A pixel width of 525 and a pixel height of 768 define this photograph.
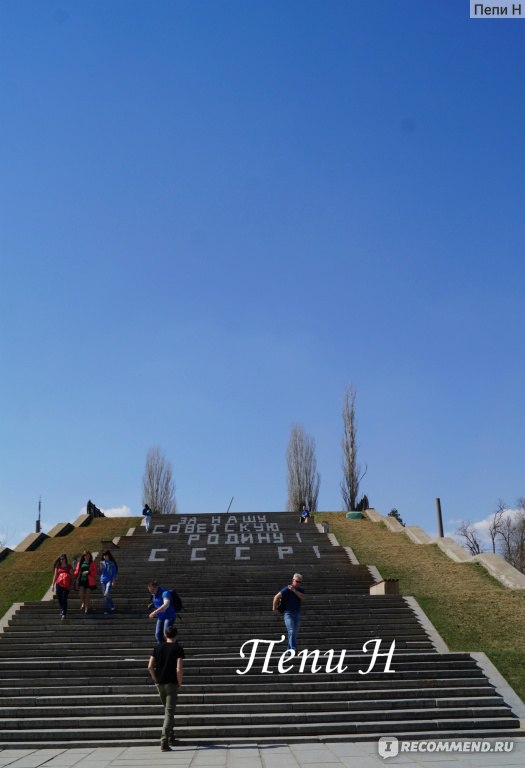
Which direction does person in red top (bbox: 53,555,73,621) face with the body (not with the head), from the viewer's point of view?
toward the camera

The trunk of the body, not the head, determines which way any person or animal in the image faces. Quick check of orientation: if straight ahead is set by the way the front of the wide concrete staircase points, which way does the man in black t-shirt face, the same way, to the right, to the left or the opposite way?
the opposite way

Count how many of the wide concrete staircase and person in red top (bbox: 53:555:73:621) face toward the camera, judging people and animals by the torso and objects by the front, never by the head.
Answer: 2

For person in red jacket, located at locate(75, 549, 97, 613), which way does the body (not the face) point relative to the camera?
toward the camera

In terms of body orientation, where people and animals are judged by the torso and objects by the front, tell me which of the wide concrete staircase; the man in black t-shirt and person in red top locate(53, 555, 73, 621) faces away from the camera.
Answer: the man in black t-shirt

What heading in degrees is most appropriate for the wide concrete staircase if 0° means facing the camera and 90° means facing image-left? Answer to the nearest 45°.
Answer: approximately 0°

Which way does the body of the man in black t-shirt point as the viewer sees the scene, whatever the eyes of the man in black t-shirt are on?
away from the camera

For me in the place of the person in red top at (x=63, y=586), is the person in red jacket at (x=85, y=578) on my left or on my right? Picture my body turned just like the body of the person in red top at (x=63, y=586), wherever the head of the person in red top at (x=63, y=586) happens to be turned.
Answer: on my left

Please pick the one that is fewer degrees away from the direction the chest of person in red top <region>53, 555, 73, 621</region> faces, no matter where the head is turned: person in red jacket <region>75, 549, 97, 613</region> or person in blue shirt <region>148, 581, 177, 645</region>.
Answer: the person in blue shirt

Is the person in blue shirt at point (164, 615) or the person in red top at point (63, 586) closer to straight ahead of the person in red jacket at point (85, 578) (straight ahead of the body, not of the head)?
the person in blue shirt

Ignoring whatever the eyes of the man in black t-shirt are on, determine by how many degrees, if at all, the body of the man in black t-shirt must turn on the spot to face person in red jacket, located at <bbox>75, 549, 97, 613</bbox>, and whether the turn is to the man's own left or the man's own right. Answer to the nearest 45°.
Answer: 0° — they already face them
